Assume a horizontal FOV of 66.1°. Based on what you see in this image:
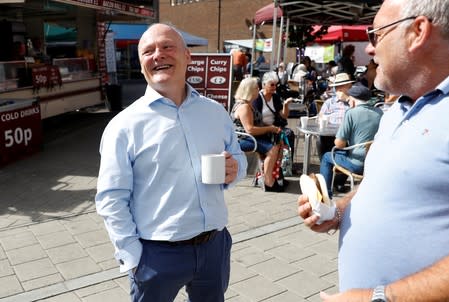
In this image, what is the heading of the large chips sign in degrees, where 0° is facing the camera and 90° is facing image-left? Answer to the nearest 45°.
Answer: approximately 0°

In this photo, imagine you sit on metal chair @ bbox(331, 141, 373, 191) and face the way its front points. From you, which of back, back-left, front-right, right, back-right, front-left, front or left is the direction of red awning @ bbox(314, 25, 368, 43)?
front-right

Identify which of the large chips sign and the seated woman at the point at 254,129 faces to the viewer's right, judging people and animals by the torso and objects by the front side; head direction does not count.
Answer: the seated woman

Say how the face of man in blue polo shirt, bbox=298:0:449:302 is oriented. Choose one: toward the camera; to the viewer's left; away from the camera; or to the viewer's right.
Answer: to the viewer's left

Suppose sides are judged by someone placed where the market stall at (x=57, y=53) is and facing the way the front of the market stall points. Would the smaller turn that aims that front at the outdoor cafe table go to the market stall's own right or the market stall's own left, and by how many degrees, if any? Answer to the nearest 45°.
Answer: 0° — it already faces it

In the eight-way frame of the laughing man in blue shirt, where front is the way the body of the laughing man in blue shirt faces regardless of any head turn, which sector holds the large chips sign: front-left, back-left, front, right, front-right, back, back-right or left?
back-left

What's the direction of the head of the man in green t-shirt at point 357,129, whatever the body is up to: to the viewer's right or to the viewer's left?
to the viewer's left

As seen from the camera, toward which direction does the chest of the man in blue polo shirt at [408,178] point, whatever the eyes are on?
to the viewer's left

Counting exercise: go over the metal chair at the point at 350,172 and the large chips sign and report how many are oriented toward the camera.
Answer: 1

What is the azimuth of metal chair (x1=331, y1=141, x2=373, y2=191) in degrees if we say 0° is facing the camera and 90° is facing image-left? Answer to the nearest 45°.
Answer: approximately 135°

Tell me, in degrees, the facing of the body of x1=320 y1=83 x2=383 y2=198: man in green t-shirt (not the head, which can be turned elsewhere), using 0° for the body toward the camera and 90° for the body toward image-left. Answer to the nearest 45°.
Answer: approximately 135°

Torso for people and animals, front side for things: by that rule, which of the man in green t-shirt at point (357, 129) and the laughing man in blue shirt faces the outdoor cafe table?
the man in green t-shirt

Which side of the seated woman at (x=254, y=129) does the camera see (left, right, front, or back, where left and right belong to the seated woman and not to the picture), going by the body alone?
right

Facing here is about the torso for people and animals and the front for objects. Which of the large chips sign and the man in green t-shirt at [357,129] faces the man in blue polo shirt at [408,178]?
the large chips sign

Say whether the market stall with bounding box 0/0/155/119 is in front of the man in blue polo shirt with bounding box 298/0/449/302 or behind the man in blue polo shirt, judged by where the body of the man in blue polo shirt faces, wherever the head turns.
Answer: in front

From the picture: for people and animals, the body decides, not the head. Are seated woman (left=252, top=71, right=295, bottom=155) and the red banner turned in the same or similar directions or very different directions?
same or similar directions

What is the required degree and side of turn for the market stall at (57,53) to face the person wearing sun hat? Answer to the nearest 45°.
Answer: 0° — it already faces them
